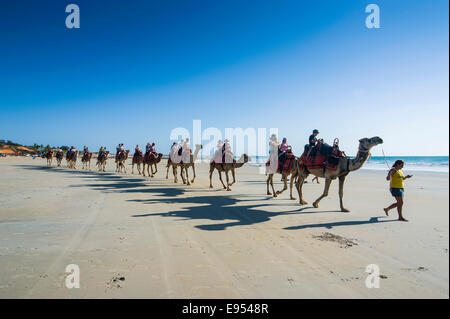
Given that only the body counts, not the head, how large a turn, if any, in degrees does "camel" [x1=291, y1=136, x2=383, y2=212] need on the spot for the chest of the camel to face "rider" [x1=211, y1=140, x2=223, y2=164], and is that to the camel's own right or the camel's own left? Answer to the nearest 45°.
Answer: approximately 135° to the camel's own left

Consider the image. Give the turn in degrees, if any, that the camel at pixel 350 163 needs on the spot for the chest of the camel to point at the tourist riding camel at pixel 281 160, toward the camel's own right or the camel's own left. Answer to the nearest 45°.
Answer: approximately 135° to the camel's own left

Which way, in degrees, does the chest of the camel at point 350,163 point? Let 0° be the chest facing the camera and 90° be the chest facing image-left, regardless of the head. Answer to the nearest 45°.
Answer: approximately 270°

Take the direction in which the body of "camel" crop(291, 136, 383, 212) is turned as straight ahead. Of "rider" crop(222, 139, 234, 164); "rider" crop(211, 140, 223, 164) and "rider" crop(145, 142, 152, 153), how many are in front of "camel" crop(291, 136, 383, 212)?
0

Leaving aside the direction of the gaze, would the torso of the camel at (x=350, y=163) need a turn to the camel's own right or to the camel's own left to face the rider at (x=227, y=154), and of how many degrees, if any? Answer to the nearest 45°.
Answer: approximately 135° to the camel's own left
